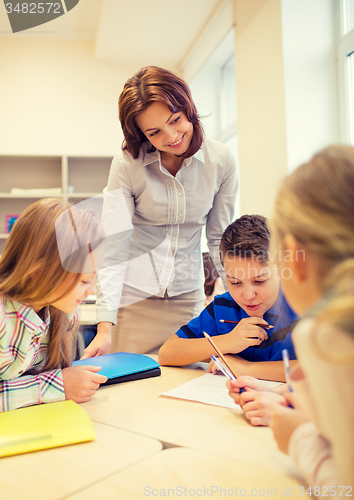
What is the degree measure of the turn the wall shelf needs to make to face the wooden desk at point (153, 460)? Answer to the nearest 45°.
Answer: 0° — it already faces it

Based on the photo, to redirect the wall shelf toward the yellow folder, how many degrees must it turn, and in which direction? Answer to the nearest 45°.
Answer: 0° — it already faces it

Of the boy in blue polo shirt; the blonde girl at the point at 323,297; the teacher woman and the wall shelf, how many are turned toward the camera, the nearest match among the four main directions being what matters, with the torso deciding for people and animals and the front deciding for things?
3

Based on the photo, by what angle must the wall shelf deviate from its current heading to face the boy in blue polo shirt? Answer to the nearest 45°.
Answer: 0° — it already faces them

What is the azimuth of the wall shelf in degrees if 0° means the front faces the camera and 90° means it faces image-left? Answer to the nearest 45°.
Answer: approximately 0°

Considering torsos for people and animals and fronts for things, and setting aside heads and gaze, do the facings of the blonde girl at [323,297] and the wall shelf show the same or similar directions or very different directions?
very different directions
